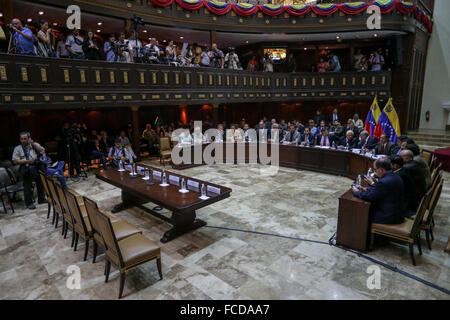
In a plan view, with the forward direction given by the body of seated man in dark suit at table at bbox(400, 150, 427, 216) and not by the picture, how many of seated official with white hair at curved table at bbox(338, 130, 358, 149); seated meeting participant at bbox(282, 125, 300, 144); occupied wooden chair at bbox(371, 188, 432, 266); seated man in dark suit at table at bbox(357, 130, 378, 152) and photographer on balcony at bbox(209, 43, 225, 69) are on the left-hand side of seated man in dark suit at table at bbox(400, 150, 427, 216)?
1

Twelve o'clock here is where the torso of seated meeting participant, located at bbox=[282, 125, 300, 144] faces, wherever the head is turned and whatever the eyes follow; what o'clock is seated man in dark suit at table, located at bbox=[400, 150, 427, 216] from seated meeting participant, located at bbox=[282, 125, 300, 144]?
seated man in dark suit at table, located at bbox=[400, 150, 427, 216] is roughly at 10 o'clock from seated meeting participant, located at bbox=[282, 125, 300, 144].

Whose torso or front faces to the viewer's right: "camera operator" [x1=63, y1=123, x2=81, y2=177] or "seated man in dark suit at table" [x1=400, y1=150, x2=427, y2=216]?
the camera operator

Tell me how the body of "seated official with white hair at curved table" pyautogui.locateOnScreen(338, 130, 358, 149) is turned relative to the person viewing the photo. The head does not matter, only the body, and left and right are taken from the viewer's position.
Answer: facing the viewer and to the left of the viewer

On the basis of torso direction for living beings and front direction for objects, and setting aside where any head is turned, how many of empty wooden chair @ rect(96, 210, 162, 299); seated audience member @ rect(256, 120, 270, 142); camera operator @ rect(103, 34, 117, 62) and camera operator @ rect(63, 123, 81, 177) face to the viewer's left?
0

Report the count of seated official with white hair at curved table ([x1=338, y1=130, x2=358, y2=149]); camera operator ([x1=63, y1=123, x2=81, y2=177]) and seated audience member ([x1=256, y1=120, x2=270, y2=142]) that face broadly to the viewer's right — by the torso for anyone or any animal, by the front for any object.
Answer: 1

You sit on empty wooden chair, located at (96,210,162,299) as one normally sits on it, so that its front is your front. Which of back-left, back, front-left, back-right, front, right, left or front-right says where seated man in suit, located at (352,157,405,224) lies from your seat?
front-right

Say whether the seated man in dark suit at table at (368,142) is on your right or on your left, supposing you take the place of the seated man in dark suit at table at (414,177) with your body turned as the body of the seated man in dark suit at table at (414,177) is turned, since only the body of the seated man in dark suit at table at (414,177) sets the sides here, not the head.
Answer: on your right

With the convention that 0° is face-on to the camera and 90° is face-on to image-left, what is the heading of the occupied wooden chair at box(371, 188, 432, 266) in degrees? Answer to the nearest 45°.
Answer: approximately 135°

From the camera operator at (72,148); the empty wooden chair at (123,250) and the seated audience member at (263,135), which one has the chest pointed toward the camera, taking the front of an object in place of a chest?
the seated audience member

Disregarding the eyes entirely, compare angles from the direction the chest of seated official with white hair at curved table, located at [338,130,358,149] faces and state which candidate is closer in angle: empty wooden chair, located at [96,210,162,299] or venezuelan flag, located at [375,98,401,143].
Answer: the empty wooden chair

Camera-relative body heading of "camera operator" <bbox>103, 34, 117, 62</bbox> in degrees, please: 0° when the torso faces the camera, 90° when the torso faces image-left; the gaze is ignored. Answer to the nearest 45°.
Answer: approximately 315°

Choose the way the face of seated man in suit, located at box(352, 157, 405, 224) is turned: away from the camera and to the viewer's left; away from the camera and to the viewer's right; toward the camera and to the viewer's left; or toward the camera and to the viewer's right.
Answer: away from the camera and to the viewer's left

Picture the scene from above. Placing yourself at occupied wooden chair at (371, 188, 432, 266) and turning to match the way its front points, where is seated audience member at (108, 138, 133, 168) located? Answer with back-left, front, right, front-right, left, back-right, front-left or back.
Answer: front-left

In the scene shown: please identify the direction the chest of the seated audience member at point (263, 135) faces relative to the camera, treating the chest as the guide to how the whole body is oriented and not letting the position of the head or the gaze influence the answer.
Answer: toward the camera

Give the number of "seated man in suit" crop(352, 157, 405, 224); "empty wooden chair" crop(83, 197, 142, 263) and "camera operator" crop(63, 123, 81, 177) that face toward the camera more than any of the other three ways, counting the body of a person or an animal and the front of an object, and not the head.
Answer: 0
